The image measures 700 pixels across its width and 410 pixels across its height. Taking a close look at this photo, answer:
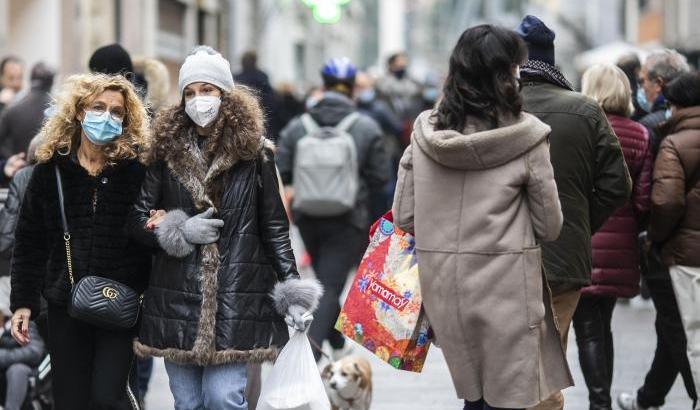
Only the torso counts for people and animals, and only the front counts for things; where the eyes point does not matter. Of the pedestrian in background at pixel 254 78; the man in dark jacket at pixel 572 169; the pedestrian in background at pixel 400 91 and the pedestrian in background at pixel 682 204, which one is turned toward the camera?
the pedestrian in background at pixel 400 91

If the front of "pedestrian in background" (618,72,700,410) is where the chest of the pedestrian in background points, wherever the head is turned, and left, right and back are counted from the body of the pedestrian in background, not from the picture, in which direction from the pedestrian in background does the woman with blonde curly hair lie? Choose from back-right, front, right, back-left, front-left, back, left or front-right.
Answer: left

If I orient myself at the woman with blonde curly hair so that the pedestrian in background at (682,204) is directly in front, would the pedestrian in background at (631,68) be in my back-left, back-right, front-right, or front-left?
front-left

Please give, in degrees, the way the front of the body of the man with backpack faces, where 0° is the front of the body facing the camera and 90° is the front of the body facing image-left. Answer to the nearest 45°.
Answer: approximately 180°

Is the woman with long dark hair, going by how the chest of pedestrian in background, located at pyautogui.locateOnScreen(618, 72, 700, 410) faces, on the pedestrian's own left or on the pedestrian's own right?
on the pedestrian's own left

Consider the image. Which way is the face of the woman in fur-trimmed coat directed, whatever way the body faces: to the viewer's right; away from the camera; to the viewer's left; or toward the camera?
toward the camera

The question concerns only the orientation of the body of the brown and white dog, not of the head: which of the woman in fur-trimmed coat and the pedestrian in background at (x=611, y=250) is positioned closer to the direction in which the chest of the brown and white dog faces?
the woman in fur-trimmed coat

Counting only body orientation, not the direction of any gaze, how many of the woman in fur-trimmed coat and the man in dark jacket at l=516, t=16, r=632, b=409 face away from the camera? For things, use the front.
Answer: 1

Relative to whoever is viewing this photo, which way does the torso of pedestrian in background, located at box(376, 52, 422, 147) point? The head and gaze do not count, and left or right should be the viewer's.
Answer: facing the viewer

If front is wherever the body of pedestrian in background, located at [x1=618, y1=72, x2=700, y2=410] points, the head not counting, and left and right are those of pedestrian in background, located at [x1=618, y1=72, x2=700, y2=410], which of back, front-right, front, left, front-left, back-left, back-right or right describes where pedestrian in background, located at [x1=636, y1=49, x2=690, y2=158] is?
front-right

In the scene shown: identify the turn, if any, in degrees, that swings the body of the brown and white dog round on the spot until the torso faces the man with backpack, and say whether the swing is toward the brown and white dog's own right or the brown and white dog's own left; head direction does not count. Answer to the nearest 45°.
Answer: approximately 135° to the brown and white dog's own right

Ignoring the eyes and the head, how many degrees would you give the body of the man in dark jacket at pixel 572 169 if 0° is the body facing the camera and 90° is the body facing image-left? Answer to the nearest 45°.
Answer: approximately 180°
